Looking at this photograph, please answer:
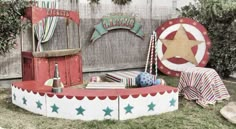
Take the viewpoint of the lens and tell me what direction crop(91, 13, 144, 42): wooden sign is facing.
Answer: facing the viewer

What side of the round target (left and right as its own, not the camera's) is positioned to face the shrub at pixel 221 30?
left

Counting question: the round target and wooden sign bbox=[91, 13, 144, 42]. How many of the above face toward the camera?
2

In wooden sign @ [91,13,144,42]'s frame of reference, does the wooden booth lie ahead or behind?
ahead

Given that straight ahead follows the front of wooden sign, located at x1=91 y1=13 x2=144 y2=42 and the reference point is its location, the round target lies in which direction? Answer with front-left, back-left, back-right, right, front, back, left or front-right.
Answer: left

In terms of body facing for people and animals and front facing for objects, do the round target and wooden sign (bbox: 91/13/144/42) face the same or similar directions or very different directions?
same or similar directions

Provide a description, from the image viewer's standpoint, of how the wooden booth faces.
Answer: facing the viewer and to the right of the viewer

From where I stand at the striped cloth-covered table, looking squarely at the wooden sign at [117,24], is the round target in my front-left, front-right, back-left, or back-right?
front-right

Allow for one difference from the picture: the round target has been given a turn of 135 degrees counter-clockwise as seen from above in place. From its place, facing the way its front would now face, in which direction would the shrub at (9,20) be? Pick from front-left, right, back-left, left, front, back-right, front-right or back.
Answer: back

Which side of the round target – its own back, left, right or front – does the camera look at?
front
